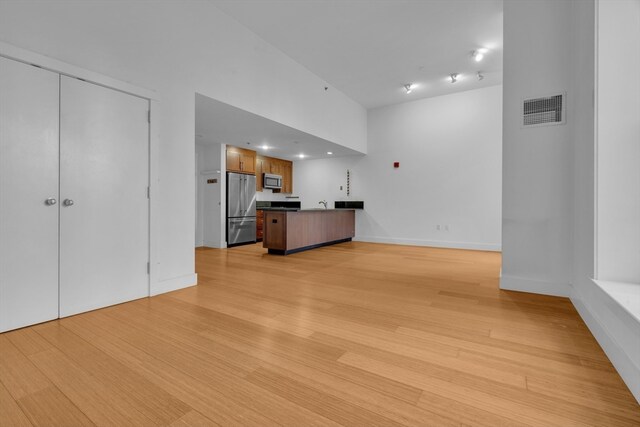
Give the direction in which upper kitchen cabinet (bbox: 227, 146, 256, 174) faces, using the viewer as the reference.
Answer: facing the viewer and to the right of the viewer

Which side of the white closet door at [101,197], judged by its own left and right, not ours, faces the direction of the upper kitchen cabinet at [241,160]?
left

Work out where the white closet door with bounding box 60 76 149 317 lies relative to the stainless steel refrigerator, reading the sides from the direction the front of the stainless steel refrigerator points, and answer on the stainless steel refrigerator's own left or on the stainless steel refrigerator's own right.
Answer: on the stainless steel refrigerator's own right

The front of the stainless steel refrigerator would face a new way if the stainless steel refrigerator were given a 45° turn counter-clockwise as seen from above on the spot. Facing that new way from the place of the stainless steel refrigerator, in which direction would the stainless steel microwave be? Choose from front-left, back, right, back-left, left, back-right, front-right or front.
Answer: front-left

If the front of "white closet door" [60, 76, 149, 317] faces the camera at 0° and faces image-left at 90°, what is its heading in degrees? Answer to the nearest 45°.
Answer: approximately 315°

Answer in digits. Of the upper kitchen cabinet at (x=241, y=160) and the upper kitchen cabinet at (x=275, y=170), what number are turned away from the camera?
0

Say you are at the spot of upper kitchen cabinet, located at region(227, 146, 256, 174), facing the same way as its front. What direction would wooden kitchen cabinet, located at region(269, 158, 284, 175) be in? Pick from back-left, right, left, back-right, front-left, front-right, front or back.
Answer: left

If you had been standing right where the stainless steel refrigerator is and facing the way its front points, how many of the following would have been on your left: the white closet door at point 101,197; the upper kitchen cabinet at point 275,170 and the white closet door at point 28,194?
1

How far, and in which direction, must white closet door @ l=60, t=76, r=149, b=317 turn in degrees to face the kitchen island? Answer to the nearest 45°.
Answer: approximately 90° to its left
